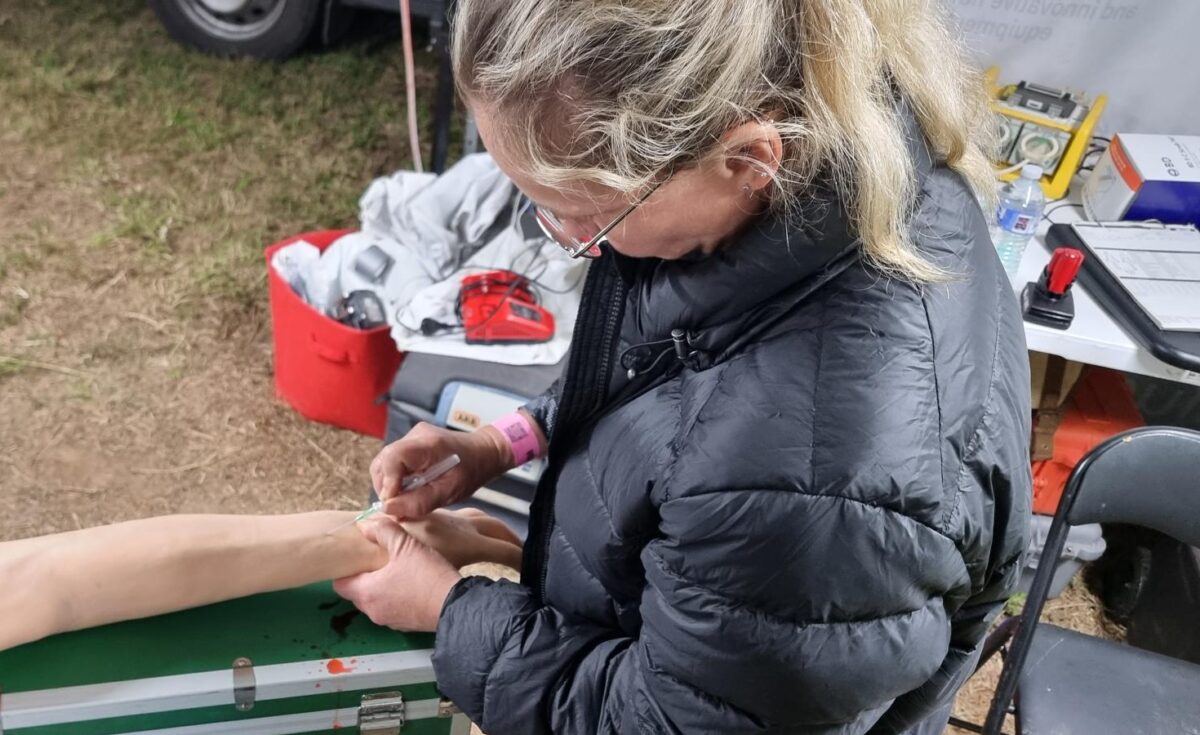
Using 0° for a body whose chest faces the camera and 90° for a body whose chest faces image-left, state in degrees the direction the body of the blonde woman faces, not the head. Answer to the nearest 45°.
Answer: approximately 90°

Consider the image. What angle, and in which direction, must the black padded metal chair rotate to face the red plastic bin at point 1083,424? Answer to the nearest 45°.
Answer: approximately 135° to its right

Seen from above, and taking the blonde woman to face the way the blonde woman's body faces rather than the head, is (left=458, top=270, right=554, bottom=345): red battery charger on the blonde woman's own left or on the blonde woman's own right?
on the blonde woman's own right

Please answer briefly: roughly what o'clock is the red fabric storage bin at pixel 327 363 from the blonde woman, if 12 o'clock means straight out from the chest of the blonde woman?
The red fabric storage bin is roughly at 2 o'clock from the blonde woman.

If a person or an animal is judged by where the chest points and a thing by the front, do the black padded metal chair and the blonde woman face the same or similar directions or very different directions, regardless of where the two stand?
same or similar directions

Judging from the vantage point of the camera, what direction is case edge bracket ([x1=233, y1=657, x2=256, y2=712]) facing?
facing the viewer

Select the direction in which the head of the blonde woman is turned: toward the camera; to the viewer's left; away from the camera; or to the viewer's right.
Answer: to the viewer's left

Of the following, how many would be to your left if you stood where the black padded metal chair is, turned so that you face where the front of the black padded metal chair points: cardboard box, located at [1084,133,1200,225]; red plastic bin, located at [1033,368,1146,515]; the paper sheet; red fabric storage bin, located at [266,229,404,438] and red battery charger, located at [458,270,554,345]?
0

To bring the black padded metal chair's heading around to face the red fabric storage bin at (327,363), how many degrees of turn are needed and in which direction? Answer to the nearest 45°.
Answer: approximately 45° to its right

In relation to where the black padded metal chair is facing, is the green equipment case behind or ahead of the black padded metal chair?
ahead

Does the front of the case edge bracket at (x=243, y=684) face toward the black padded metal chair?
no

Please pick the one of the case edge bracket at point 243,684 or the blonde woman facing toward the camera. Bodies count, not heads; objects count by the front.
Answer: the case edge bracket

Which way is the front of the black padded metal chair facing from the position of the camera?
facing the viewer and to the left of the viewer

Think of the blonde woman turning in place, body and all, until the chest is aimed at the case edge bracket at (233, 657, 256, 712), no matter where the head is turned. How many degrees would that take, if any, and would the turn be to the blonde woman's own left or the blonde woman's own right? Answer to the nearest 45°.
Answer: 0° — they already face it

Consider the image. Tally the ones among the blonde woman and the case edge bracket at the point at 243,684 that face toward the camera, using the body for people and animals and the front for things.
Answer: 1

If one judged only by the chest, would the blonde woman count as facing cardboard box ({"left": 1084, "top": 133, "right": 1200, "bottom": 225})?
no
